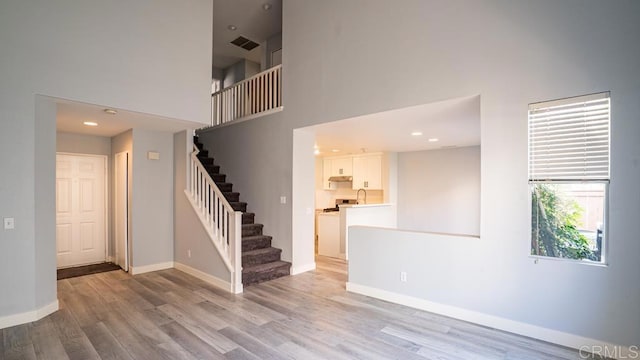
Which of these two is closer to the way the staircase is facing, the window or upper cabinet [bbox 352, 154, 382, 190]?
the window

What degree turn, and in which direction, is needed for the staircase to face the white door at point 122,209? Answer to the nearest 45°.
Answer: approximately 135° to its right

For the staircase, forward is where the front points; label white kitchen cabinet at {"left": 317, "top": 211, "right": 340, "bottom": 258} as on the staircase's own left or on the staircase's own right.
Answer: on the staircase's own left

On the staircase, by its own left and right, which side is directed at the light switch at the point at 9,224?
right

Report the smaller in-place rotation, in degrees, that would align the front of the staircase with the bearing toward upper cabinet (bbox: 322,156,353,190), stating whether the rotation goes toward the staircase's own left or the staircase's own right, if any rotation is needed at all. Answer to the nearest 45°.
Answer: approximately 90° to the staircase's own left

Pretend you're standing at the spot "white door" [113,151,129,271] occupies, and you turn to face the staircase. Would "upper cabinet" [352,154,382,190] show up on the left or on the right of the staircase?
left

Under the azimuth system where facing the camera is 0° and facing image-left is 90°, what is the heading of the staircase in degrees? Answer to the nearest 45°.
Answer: approximately 315°

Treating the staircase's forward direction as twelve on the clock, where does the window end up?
The window is roughly at 12 o'clock from the staircase.

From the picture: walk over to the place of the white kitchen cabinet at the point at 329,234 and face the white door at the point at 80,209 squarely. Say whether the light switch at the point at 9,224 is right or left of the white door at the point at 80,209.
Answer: left
